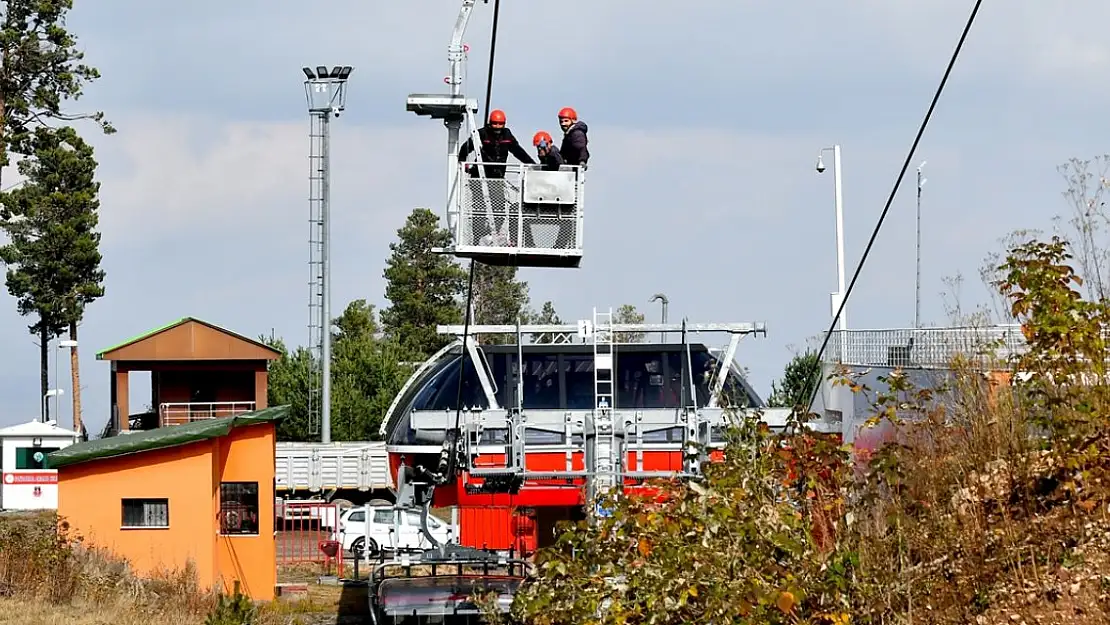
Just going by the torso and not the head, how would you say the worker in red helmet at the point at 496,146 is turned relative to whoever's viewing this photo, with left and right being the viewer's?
facing the viewer

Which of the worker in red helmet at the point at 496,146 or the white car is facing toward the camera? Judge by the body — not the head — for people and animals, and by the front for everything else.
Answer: the worker in red helmet

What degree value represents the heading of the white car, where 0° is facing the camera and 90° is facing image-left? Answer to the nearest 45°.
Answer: approximately 270°

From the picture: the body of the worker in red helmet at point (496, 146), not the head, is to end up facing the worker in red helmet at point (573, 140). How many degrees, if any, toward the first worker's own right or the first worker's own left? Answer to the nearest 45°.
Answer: approximately 90° to the first worker's own left

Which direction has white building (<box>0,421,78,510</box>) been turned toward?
toward the camera

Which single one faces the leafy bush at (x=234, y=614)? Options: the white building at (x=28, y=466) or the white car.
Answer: the white building

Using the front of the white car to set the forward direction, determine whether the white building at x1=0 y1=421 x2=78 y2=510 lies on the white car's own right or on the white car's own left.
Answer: on the white car's own left

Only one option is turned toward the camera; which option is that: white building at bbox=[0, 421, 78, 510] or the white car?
the white building
